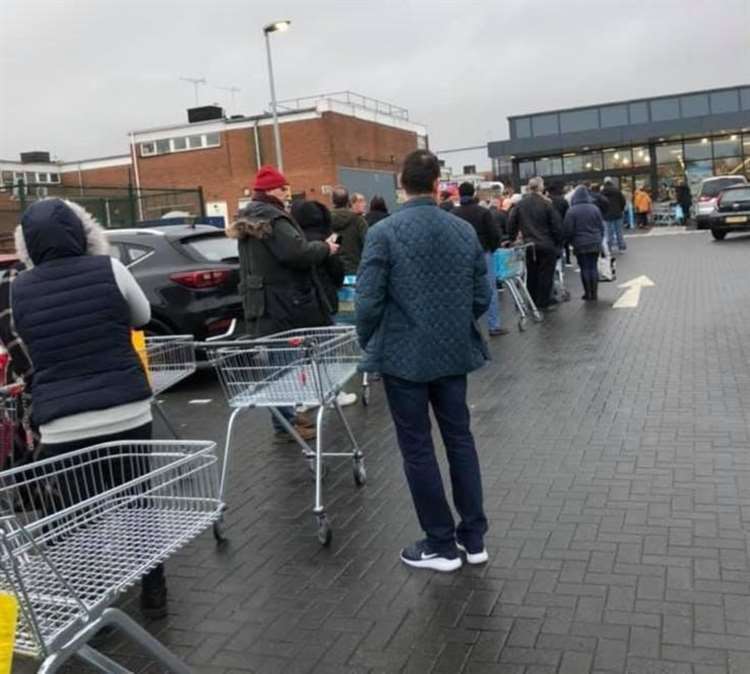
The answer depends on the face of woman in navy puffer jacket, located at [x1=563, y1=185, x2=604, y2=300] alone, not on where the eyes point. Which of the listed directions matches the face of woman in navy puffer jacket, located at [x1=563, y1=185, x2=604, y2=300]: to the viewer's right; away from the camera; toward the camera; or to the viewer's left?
away from the camera

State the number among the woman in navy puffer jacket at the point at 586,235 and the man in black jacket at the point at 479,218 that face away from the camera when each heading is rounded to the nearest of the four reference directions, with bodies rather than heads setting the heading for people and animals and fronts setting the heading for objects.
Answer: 2

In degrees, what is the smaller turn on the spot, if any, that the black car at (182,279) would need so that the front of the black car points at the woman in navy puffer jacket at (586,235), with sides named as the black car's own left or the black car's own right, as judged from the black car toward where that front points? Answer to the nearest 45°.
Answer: approximately 90° to the black car's own right

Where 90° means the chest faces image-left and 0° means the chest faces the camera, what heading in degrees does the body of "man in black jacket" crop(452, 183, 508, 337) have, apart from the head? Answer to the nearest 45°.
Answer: approximately 180°

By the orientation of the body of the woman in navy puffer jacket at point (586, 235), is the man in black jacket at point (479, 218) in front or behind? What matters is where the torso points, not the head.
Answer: behind

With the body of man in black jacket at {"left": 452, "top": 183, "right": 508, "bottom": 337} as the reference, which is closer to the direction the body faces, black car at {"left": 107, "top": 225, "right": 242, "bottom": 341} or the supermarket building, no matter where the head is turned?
the supermarket building

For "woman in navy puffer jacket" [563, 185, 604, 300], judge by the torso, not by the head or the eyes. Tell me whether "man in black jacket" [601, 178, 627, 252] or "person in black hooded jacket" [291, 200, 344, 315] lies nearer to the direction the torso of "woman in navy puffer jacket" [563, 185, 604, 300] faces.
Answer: the man in black jacket

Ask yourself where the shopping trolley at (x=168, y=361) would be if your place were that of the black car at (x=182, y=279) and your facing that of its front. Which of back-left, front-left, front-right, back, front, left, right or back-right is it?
back-left

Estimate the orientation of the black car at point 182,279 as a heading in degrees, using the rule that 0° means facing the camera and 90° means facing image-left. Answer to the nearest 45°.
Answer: approximately 135°

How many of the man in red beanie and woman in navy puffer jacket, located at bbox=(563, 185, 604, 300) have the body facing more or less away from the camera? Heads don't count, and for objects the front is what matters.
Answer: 1

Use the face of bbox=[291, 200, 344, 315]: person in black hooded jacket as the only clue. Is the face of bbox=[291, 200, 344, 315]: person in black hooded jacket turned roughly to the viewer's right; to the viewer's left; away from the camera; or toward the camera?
away from the camera

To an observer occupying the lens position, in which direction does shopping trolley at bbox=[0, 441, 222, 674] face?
facing away from the viewer and to the right of the viewer

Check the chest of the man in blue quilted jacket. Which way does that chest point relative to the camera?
away from the camera

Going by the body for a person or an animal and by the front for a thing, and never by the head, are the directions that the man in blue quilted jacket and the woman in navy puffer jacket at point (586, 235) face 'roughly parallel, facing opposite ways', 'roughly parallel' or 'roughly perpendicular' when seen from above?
roughly parallel
